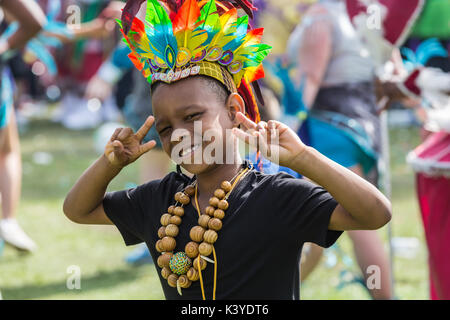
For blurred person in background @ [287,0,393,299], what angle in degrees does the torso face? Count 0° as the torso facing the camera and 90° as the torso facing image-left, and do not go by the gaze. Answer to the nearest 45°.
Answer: approximately 135°

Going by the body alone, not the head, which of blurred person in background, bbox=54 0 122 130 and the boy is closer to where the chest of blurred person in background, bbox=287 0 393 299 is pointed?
the blurred person in background

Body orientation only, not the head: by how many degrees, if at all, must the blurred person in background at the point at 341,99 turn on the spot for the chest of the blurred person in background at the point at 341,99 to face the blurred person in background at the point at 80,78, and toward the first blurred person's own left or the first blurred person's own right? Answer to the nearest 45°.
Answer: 0° — they already face them

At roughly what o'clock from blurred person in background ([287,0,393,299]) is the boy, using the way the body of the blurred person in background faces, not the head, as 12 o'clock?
The boy is roughly at 8 o'clock from the blurred person in background.

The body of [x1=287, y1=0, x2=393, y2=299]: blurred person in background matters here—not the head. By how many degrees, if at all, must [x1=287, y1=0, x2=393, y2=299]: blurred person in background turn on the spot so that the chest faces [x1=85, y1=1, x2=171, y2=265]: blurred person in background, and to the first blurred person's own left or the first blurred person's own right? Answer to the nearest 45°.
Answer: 0° — they already face them

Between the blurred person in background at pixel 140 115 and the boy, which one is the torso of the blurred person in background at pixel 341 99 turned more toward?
the blurred person in background

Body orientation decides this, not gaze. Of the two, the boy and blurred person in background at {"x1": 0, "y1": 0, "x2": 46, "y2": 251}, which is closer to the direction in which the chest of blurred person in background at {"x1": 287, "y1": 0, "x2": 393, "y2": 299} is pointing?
the blurred person in background
